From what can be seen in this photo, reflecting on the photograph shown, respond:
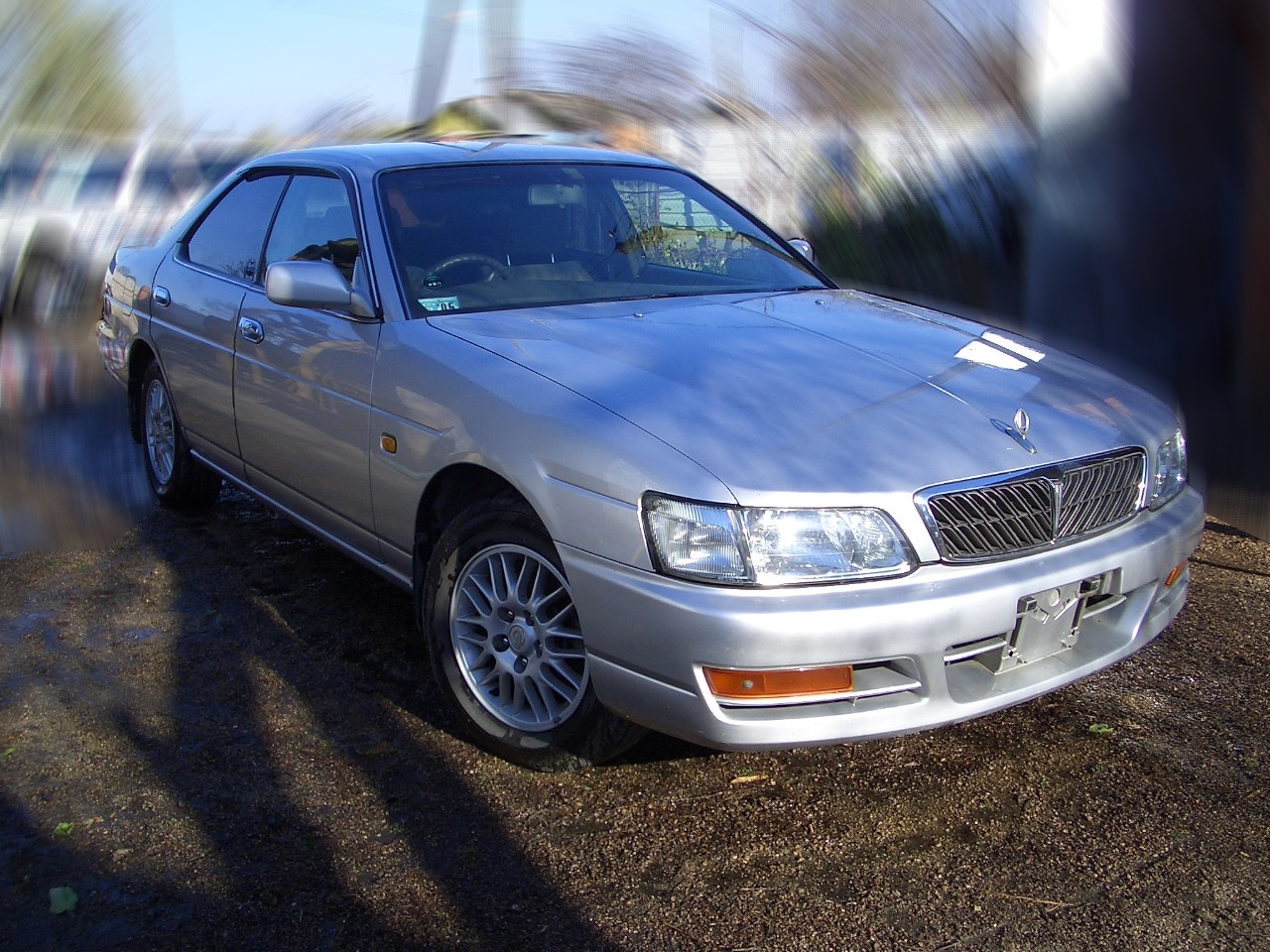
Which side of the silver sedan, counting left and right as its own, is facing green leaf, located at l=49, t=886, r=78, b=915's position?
right

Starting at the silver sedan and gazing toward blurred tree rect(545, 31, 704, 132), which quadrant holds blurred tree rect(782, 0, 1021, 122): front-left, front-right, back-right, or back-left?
front-right

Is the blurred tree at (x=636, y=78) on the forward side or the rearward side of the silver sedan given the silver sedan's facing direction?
on the rearward side

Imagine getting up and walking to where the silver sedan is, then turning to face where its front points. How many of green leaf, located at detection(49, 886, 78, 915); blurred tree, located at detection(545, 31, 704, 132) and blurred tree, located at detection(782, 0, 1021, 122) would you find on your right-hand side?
1

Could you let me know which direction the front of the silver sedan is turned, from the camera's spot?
facing the viewer and to the right of the viewer

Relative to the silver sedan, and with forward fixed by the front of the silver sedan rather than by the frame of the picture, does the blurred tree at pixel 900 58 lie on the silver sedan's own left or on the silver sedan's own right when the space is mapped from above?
on the silver sedan's own left

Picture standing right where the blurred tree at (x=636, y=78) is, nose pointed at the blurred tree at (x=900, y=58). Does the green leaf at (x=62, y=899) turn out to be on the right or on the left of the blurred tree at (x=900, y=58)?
right
